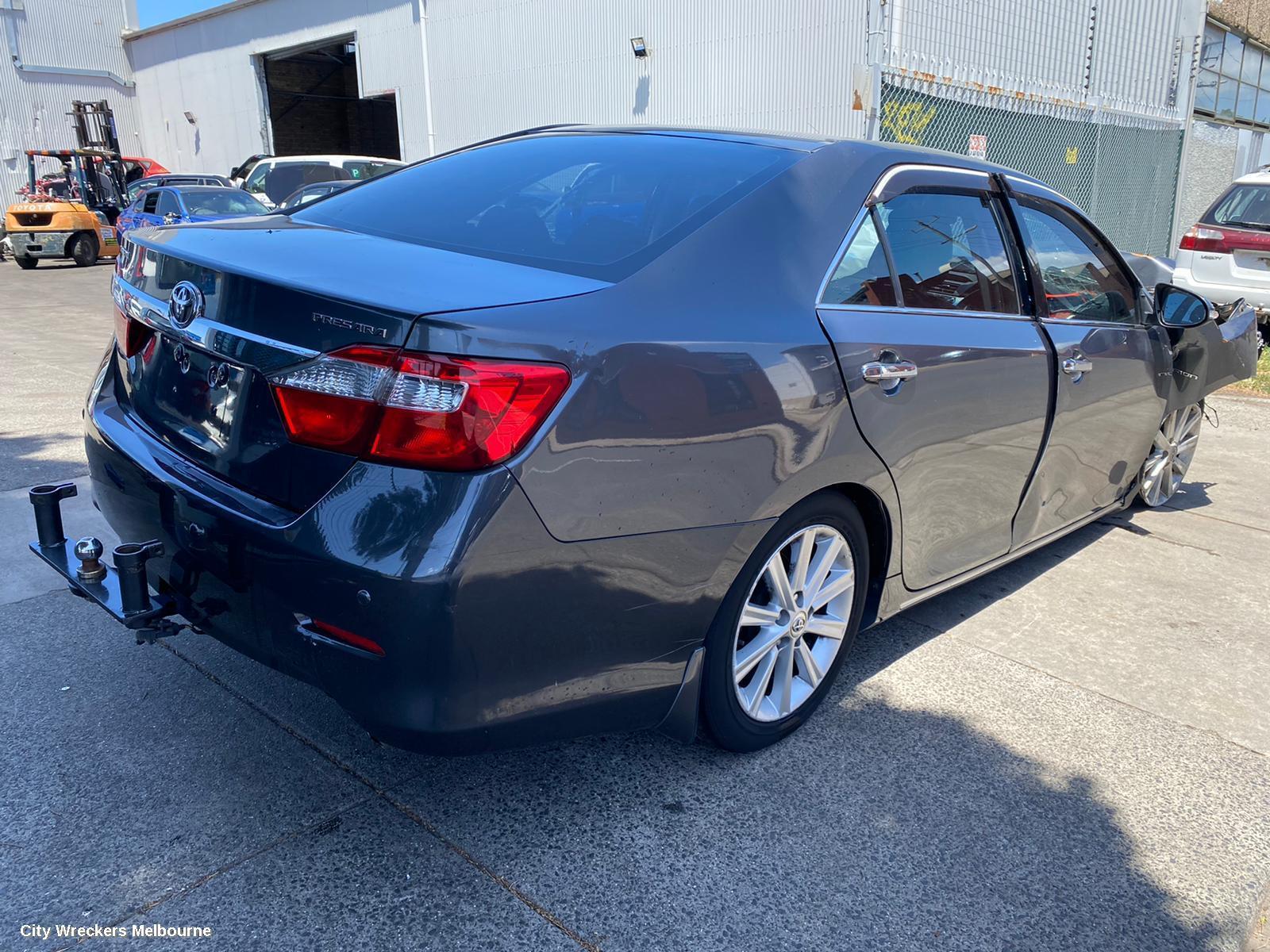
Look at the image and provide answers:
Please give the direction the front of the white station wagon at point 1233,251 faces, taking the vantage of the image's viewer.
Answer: facing away from the viewer

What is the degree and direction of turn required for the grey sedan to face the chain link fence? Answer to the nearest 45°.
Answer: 0° — it already faces it

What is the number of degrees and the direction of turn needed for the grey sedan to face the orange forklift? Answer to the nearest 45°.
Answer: approximately 90° to its left

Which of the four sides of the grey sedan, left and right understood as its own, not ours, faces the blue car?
left

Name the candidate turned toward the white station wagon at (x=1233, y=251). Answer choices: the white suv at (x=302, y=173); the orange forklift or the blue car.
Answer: the blue car

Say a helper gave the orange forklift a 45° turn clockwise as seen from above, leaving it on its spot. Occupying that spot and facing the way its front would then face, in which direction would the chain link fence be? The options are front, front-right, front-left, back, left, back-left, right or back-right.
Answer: front-right

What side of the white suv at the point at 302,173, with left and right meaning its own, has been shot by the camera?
left

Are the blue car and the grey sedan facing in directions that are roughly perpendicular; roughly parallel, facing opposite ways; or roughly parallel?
roughly perpendicular

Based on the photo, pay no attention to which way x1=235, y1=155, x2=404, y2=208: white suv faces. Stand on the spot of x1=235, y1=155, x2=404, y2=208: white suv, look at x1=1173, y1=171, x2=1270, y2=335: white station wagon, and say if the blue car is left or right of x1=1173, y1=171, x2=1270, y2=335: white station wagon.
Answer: right

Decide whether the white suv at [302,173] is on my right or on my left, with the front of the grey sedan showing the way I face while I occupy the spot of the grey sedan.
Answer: on my left

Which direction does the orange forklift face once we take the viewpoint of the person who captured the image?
facing away from the viewer and to the right of the viewer

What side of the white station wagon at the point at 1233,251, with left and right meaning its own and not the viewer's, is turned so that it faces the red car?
left

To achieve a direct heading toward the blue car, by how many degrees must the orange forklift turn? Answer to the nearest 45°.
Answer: approximately 135° to its right

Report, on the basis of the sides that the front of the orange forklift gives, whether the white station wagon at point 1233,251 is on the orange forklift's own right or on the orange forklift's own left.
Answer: on the orange forklift's own right

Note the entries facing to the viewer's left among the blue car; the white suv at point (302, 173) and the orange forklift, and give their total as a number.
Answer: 1
